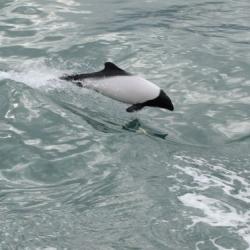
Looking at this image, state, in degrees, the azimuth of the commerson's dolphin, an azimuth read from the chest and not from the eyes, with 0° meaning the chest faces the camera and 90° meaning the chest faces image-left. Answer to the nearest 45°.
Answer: approximately 270°
